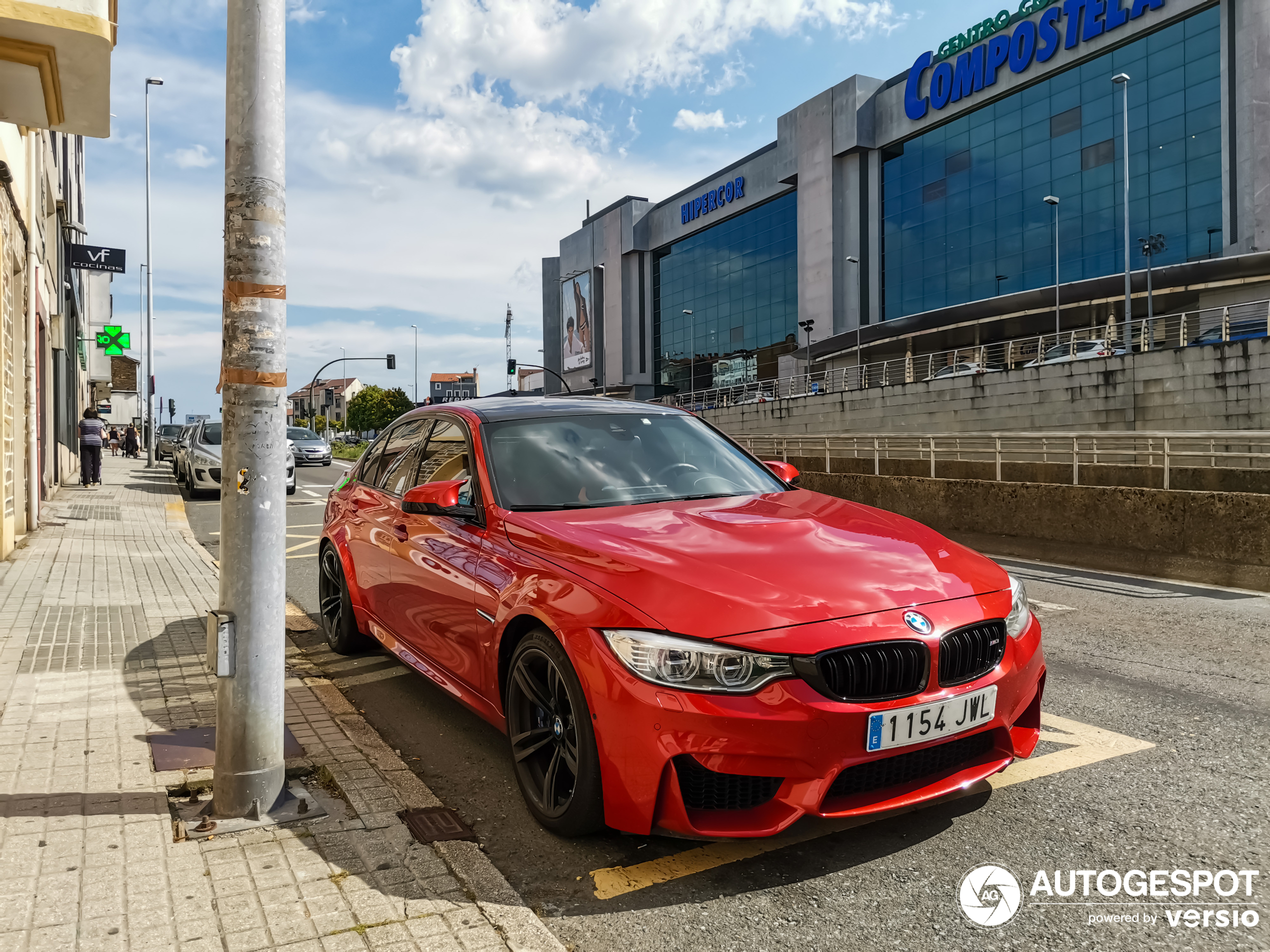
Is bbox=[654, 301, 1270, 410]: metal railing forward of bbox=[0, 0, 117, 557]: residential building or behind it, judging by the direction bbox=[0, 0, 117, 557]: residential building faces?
forward

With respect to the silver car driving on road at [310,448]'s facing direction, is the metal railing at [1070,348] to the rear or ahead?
ahead

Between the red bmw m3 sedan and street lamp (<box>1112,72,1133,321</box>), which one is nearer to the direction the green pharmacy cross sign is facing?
the red bmw m3 sedan

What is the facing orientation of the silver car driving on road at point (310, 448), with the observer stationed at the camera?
facing the viewer and to the right of the viewer

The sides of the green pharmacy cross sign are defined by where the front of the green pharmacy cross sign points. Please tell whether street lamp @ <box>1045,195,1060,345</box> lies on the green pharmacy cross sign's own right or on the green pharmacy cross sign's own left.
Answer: on the green pharmacy cross sign's own left

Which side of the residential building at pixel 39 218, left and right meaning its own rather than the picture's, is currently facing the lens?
right

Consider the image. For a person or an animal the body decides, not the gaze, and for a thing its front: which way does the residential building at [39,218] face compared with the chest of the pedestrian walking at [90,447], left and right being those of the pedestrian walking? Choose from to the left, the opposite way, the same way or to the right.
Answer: to the right

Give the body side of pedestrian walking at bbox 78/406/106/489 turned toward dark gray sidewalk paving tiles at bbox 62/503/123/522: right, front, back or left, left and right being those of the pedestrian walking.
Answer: back

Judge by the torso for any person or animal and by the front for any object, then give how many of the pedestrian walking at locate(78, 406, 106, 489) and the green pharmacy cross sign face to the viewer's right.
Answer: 0

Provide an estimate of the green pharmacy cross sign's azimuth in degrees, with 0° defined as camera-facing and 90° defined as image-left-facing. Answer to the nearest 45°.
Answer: approximately 0°

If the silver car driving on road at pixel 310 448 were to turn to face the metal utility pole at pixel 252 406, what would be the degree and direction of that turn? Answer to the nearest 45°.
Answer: approximately 45° to its right

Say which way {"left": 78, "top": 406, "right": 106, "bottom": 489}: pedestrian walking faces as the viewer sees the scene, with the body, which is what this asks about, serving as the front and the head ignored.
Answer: away from the camera
